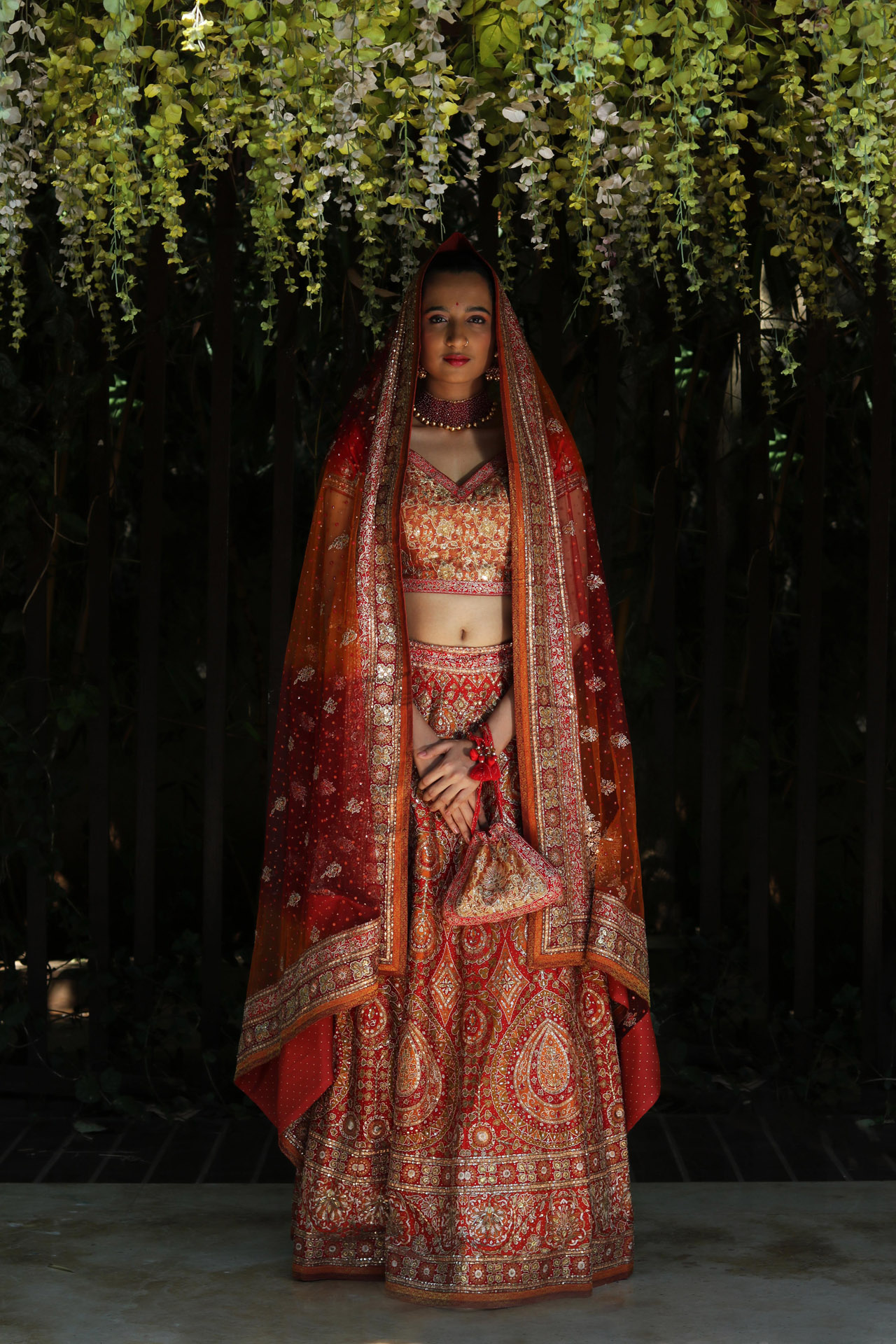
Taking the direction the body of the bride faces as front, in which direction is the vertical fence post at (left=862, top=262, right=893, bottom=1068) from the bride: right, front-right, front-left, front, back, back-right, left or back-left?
back-left

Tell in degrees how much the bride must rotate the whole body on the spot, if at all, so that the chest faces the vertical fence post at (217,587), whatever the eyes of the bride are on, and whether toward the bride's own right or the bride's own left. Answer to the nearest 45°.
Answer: approximately 135° to the bride's own right

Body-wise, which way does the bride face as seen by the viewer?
toward the camera

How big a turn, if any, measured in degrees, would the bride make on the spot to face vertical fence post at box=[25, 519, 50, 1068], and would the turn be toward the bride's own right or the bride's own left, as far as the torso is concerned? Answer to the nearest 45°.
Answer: approximately 135° to the bride's own right

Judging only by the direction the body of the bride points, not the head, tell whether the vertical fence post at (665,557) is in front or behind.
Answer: behind

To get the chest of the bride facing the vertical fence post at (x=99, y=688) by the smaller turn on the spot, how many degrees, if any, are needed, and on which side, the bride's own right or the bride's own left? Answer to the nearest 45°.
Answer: approximately 135° to the bride's own right

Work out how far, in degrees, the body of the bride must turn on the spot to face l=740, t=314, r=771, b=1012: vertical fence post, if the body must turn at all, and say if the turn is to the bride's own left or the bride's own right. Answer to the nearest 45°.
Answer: approximately 135° to the bride's own left

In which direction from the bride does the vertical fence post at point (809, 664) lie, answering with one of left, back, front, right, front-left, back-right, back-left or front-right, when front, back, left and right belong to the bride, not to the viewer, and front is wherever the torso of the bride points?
back-left
